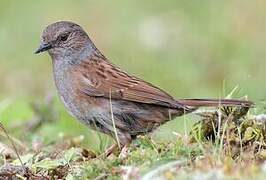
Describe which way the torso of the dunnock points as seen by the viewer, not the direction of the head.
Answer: to the viewer's left
